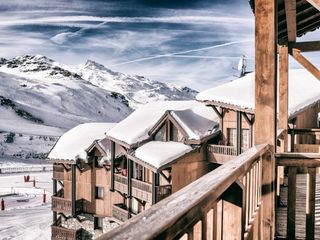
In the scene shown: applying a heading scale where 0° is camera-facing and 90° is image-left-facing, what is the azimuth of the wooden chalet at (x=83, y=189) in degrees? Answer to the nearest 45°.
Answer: approximately 45°

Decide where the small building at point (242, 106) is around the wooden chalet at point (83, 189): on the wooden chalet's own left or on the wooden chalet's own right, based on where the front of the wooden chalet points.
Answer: on the wooden chalet's own left

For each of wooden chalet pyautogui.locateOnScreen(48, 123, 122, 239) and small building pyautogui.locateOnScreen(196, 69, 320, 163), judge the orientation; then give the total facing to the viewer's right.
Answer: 0

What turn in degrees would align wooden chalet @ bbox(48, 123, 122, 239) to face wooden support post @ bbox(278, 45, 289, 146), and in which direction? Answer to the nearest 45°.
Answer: approximately 45° to its left

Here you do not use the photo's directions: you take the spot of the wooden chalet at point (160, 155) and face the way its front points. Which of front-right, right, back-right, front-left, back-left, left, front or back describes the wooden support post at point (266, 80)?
front-left

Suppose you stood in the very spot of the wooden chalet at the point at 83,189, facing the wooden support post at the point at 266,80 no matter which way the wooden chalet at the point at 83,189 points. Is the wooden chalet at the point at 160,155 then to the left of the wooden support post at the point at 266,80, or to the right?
left

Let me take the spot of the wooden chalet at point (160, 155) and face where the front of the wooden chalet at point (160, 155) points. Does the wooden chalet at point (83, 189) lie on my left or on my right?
on my right

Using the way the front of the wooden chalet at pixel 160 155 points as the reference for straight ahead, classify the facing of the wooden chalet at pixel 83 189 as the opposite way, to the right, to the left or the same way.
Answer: the same way

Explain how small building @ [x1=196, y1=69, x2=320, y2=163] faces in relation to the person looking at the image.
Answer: facing the viewer and to the left of the viewer

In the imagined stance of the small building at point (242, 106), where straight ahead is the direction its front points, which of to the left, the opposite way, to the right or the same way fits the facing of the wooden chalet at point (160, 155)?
the same way

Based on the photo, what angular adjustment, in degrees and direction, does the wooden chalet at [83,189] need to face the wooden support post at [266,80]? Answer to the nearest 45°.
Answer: approximately 45° to its left

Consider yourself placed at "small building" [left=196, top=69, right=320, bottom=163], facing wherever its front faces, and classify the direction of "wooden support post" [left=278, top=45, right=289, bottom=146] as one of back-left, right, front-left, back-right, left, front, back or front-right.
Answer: front-left

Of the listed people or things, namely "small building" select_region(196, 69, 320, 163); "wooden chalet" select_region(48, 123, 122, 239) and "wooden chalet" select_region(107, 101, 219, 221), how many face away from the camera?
0

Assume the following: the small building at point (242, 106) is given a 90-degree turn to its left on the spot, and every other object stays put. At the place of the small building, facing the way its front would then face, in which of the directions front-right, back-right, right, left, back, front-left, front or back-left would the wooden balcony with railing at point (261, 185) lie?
front-right

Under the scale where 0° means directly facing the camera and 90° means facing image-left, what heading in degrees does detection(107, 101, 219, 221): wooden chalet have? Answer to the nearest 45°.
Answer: approximately 45°

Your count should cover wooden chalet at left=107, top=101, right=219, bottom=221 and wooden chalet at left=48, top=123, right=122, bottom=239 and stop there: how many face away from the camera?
0
